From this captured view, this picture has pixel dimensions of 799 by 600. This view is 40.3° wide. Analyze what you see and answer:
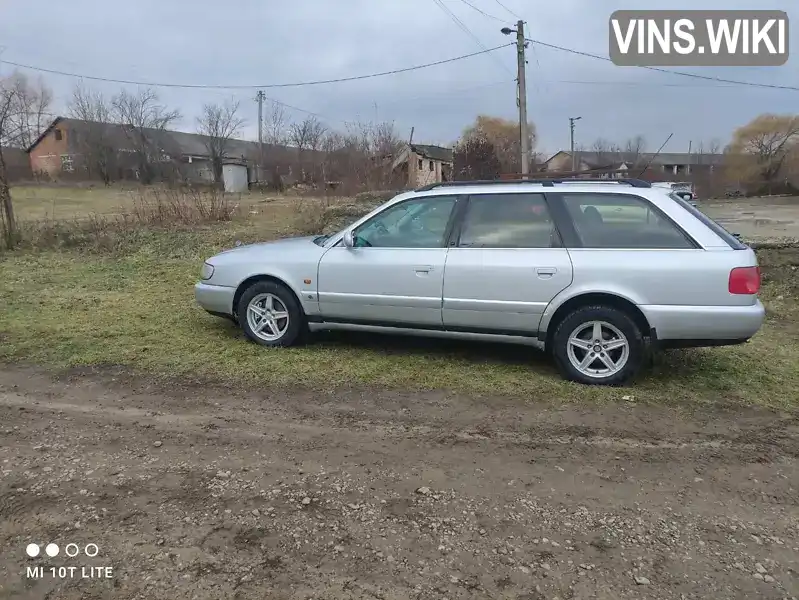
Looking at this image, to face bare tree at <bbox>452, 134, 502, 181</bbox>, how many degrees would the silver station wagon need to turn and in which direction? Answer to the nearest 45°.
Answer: approximately 90° to its right

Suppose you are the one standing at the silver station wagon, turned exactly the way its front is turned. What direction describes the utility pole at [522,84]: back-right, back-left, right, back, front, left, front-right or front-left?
right

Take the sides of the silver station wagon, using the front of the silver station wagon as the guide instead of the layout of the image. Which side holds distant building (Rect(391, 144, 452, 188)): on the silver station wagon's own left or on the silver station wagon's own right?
on the silver station wagon's own right

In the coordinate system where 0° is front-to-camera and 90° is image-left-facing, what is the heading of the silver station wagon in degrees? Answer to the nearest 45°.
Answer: approximately 90°
